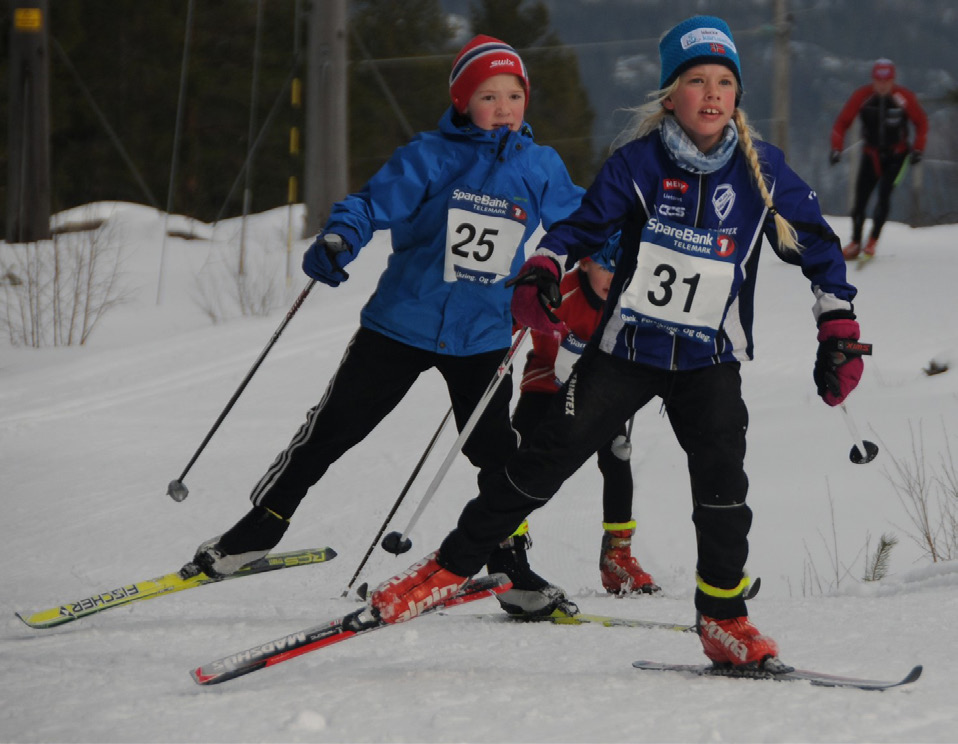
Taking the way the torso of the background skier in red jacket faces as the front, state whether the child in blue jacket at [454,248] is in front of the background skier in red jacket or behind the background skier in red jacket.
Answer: in front

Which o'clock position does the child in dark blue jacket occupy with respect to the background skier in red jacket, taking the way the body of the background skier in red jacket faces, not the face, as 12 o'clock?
The child in dark blue jacket is roughly at 12 o'clock from the background skier in red jacket.

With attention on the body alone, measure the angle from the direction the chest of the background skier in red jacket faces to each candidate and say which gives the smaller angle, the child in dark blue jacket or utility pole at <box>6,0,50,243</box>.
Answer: the child in dark blue jacket

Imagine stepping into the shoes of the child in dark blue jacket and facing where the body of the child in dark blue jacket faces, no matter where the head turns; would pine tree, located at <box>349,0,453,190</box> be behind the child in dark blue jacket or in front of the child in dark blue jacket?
behind

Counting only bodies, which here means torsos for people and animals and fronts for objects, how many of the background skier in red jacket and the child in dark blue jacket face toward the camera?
2

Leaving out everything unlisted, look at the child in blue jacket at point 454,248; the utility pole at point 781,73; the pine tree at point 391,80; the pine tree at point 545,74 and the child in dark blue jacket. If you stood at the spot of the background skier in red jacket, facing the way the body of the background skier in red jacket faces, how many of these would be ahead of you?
2

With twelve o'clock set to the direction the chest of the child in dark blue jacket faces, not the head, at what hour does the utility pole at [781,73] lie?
The utility pole is roughly at 6 o'clock from the child in dark blue jacket.

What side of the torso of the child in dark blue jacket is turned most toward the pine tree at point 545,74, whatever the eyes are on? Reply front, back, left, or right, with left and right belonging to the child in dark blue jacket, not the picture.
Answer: back

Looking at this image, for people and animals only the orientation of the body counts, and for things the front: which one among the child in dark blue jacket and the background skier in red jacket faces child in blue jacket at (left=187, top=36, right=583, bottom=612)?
the background skier in red jacket

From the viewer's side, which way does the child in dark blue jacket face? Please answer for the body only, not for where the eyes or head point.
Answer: toward the camera

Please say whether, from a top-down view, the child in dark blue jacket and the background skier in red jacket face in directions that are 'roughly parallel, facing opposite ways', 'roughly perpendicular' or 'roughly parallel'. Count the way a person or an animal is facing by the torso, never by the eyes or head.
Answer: roughly parallel

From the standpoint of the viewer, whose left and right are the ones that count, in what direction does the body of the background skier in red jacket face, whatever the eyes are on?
facing the viewer

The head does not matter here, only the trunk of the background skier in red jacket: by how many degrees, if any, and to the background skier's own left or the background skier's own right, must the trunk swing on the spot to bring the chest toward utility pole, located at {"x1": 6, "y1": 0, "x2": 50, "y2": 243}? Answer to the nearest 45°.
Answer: approximately 90° to the background skier's own right
